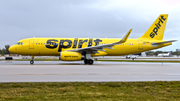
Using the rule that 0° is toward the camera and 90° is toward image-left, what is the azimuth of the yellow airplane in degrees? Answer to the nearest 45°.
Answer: approximately 90°
